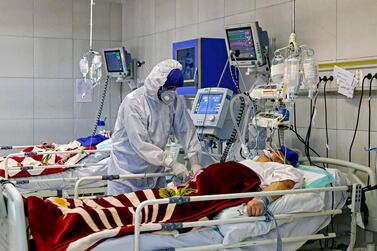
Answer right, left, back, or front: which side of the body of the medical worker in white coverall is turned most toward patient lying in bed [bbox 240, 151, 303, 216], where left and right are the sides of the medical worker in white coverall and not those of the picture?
front

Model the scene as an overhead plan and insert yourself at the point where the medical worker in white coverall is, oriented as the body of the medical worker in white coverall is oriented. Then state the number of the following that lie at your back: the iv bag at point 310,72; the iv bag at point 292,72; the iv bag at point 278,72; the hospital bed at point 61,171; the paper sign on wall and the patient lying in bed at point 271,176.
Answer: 1

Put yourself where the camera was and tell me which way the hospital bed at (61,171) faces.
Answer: facing to the left of the viewer

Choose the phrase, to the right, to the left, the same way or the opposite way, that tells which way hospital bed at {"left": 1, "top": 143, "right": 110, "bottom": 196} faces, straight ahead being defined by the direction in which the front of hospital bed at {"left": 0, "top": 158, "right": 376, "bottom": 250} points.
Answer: the same way

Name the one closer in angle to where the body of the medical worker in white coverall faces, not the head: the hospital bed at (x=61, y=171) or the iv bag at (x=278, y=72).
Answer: the iv bag

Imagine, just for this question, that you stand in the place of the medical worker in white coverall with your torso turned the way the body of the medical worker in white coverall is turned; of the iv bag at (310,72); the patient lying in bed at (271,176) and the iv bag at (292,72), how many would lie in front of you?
3

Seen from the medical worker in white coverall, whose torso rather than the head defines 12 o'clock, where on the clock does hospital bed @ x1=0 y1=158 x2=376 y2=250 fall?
The hospital bed is roughly at 1 o'clock from the medical worker in white coverall.

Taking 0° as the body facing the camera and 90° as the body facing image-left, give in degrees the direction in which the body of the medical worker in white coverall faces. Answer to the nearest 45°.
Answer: approximately 315°

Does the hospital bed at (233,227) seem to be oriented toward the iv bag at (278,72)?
no

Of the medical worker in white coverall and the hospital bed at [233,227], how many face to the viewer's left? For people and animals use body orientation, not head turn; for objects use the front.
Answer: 1

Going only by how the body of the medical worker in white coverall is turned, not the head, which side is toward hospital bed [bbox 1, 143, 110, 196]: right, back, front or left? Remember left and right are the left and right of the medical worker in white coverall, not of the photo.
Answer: back

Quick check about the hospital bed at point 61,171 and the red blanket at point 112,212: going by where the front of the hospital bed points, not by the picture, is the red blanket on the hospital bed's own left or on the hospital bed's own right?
on the hospital bed's own left

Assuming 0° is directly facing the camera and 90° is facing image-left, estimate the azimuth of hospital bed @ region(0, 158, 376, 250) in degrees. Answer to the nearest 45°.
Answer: approximately 90°

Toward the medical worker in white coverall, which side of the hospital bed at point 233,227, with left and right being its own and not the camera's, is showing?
right

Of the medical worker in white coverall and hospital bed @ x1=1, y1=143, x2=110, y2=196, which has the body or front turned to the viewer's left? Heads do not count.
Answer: the hospital bed

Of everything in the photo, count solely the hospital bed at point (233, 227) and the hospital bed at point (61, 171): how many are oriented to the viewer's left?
2
